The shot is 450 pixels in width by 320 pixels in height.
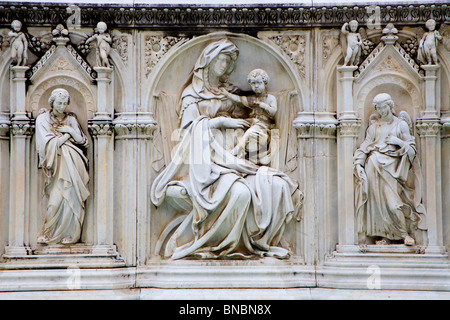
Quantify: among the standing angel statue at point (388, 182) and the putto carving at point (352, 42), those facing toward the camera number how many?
2

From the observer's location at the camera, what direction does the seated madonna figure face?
facing the viewer and to the right of the viewer

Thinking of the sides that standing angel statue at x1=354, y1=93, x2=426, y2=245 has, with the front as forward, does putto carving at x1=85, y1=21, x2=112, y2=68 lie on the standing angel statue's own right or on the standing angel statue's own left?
on the standing angel statue's own right

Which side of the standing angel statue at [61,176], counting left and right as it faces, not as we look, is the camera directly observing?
front

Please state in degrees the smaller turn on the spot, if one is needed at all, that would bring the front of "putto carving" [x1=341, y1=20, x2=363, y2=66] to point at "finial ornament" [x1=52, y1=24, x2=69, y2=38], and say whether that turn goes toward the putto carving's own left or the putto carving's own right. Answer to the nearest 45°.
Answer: approximately 90° to the putto carving's own right

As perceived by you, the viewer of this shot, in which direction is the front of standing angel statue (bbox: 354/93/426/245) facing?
facing the viewer

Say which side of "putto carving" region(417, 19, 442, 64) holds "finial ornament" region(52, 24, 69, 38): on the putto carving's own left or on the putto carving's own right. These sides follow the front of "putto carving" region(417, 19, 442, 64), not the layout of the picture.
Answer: on the putto carving's own right

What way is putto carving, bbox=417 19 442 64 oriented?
toward the camera

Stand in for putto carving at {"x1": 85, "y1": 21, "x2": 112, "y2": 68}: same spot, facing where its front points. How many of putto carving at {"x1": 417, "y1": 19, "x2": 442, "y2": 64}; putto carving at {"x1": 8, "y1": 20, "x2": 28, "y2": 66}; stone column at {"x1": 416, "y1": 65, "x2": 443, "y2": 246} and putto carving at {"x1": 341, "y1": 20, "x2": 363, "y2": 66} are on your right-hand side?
1

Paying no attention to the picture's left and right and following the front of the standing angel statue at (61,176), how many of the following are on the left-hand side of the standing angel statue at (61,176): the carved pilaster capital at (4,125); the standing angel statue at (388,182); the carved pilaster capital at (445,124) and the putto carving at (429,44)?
3

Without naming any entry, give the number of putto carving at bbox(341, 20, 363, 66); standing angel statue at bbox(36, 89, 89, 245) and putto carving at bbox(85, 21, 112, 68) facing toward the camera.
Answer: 3

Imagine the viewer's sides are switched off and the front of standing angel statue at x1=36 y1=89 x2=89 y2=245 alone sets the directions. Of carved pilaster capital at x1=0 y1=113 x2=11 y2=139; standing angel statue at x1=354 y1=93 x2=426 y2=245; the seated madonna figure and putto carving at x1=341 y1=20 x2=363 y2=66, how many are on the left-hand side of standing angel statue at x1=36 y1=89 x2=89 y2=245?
3
